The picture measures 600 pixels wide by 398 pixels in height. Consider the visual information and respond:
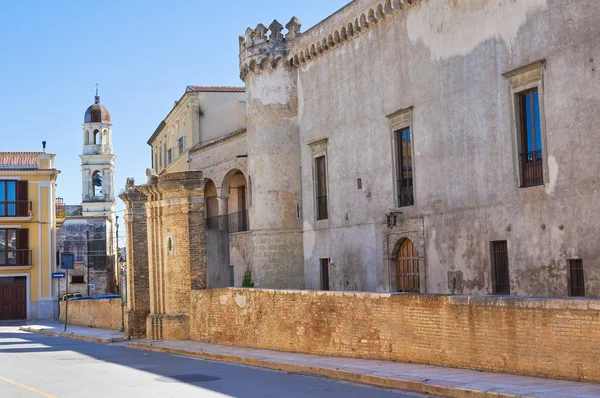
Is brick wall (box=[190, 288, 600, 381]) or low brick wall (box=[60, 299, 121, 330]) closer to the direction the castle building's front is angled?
the brick wall (box=[190, 288, 600, 381])

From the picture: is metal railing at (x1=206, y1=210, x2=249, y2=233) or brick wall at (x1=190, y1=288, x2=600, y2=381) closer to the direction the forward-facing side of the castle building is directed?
the brick wall

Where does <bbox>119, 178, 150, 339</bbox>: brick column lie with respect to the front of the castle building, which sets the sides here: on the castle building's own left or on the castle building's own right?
on the castle building's own right

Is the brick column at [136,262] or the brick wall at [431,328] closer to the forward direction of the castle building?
the brick wall

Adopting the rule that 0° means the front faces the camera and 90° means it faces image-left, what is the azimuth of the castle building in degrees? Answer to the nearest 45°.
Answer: approximately 45°

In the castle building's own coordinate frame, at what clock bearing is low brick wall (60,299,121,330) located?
The low brick wall is roughly at 3 o'clock from the castle building.
